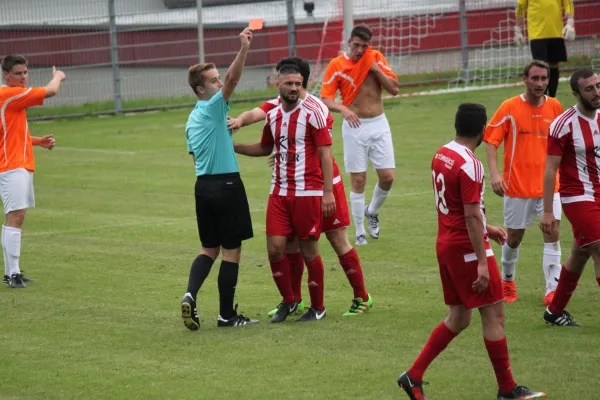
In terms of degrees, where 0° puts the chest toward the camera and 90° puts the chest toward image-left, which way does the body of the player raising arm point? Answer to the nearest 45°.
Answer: approximately 315°

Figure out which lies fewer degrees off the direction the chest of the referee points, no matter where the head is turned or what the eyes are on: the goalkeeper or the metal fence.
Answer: the goalkeeper

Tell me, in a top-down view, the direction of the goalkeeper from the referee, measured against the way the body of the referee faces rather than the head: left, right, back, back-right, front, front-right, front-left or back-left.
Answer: front

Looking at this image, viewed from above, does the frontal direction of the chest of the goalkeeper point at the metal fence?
no

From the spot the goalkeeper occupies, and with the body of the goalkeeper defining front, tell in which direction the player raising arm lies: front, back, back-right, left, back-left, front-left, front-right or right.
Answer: front-right

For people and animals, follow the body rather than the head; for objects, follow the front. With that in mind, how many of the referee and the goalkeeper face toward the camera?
1

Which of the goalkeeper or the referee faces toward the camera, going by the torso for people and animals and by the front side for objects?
the goalkeeper

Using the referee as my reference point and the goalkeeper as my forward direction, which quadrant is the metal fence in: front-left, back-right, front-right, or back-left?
front-left

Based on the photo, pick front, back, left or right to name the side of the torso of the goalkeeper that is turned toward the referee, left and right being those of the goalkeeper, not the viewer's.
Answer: front

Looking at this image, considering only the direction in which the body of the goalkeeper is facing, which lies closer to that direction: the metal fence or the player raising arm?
the player raising arm

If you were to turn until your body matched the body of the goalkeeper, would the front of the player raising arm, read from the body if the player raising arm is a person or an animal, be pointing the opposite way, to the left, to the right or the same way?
to the left

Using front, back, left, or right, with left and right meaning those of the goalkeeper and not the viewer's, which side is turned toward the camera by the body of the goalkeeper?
front

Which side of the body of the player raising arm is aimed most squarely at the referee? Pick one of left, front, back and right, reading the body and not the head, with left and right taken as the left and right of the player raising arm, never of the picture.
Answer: front

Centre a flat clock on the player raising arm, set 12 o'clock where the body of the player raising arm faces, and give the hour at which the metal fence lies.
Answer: The metal fence is roughly at 8 o'clock from the player raising arm.
